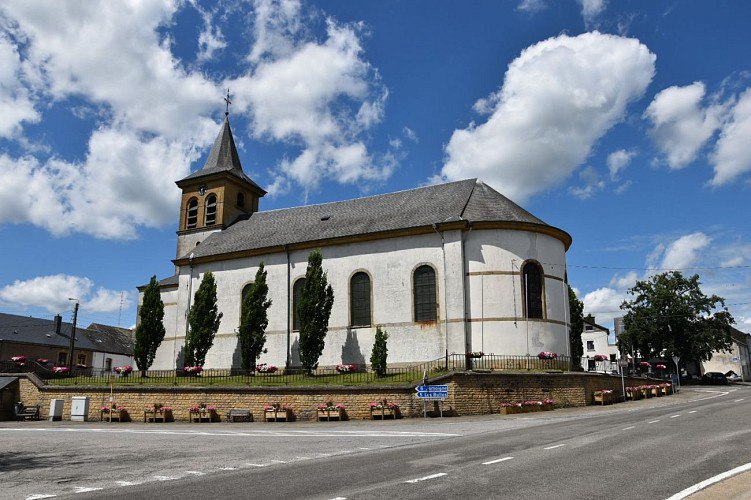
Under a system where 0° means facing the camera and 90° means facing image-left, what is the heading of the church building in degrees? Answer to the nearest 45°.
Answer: approximately 135°

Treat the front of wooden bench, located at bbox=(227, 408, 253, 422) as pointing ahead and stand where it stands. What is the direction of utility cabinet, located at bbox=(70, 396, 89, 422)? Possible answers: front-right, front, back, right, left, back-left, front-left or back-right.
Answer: back-right

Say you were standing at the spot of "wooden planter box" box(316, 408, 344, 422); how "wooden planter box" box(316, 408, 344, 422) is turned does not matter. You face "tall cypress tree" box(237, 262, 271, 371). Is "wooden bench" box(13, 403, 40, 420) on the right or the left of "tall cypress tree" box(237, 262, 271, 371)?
left

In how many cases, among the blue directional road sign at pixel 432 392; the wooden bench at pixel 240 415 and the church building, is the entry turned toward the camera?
2

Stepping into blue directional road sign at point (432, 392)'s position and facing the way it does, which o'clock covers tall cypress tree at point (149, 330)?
The tall cypress tree is roughly at 4 o'clock from the blue directional road sign.

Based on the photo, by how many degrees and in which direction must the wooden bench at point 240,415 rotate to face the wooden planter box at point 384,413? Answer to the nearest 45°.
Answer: approximately 45° to its left

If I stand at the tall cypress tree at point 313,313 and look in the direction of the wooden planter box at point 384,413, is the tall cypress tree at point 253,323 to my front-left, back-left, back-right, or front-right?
back-right

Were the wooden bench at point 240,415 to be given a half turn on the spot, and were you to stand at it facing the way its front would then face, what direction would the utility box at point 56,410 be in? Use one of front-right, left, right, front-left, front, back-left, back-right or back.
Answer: front-left

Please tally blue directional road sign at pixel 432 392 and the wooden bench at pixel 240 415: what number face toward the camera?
2

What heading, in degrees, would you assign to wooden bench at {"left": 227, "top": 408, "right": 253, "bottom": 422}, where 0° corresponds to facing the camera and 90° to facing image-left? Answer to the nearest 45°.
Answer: approximately 0°

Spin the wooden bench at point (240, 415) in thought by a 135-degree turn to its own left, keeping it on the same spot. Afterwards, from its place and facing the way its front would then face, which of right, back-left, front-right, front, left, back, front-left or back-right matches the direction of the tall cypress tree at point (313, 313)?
front

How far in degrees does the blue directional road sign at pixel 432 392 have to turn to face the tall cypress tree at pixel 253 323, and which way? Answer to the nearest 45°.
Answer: approximately 135° to its right

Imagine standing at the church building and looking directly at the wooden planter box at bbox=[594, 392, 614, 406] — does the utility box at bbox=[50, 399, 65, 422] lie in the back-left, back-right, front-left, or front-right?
back-right
